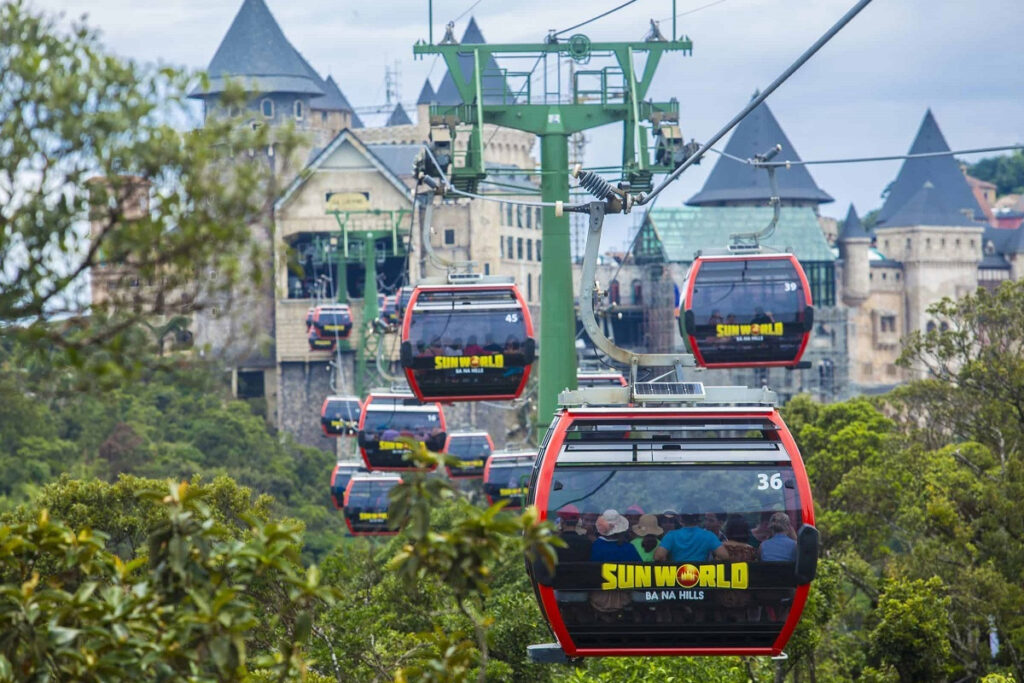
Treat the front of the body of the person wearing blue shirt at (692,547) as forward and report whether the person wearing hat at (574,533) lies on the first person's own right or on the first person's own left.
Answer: on the first person's own left

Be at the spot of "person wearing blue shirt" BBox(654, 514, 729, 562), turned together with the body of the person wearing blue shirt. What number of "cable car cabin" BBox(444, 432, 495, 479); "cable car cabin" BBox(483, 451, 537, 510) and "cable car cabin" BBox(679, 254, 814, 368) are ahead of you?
3

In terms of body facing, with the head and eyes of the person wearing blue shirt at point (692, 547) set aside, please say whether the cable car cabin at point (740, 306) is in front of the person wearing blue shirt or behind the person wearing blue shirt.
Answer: in front

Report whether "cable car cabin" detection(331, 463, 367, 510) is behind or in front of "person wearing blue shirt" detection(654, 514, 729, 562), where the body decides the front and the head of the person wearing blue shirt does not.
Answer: in front

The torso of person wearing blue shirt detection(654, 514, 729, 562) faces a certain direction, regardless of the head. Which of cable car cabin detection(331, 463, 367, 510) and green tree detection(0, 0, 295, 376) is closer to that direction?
the cable car cabin

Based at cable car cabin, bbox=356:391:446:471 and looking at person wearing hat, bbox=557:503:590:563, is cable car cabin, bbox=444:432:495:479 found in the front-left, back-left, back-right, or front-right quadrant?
back-left

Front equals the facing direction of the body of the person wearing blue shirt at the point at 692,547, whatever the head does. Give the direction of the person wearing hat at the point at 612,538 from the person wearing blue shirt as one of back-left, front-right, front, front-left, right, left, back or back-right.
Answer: left

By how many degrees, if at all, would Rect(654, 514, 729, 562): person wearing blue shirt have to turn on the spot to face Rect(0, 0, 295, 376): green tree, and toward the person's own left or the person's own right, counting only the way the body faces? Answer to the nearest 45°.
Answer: approximately 135° to the person's own left

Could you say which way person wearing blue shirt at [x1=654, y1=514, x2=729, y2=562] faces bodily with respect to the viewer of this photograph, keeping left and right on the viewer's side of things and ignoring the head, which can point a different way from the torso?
facing away from the viewer
